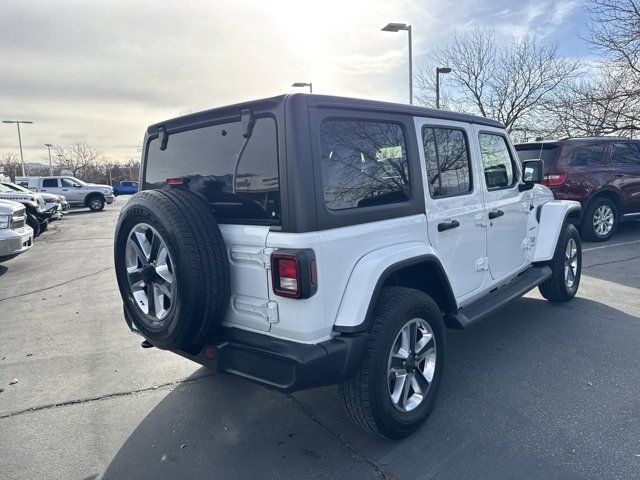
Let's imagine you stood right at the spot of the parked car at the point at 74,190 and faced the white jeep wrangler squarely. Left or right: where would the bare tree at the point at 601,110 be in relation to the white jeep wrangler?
left

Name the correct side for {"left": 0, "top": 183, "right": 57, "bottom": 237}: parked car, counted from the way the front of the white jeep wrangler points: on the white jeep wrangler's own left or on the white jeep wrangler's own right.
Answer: on the white jeep wrangler's own left

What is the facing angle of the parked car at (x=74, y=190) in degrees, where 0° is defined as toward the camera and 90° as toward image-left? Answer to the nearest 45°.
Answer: approximately 270°

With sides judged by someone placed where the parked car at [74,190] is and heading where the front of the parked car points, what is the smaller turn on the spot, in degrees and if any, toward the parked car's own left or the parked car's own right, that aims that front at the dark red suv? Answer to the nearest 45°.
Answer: approximately 90° to the parked car's own right

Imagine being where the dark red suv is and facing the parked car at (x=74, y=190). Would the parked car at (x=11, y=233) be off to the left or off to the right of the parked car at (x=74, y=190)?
left

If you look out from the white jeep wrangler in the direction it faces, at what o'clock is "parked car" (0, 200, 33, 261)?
The parked car is roughly at 9 o'clock from the white jeep wrangler.

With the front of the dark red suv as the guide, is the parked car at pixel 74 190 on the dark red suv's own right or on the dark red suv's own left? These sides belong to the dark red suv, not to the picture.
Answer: on the dark red suv's own left

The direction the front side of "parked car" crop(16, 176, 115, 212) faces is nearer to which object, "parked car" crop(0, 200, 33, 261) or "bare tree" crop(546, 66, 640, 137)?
the bare tree

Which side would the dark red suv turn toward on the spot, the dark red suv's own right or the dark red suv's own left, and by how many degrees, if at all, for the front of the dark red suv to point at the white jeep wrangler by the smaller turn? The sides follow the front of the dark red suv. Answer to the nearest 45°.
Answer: approximately 135° to the dark red suv's own right

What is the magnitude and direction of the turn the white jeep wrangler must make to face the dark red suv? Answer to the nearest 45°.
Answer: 0° — it already faces it
